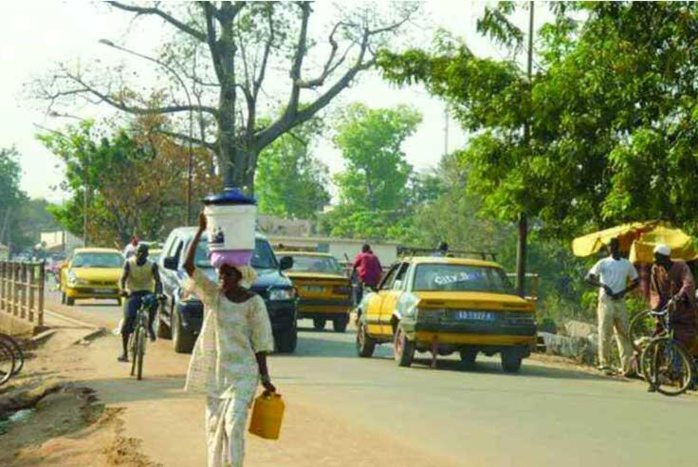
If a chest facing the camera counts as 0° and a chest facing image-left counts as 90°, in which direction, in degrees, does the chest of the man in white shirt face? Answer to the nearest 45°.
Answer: approximately 0°

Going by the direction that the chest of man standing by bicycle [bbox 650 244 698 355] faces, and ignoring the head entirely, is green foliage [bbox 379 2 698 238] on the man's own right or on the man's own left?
on the man's own right

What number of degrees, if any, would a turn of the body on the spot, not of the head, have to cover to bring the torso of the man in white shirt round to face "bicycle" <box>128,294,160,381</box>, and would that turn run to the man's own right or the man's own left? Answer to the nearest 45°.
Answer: approximately 45° to the man's own right

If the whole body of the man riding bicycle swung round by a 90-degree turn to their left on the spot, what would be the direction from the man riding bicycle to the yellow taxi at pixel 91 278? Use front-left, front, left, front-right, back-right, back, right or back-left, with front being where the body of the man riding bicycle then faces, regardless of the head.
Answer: left

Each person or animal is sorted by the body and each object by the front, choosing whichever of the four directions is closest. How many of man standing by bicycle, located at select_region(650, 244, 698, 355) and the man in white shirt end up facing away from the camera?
0

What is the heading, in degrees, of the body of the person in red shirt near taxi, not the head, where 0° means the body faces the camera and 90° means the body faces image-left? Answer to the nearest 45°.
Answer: approximately 180°

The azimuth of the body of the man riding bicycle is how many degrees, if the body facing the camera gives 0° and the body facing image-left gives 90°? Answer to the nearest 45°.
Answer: approximately 0°

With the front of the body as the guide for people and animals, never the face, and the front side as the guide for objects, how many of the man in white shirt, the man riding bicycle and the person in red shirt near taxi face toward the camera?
2

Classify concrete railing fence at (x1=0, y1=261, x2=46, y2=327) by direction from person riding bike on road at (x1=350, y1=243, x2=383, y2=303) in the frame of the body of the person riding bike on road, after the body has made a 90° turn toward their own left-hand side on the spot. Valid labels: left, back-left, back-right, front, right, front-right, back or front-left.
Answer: front
